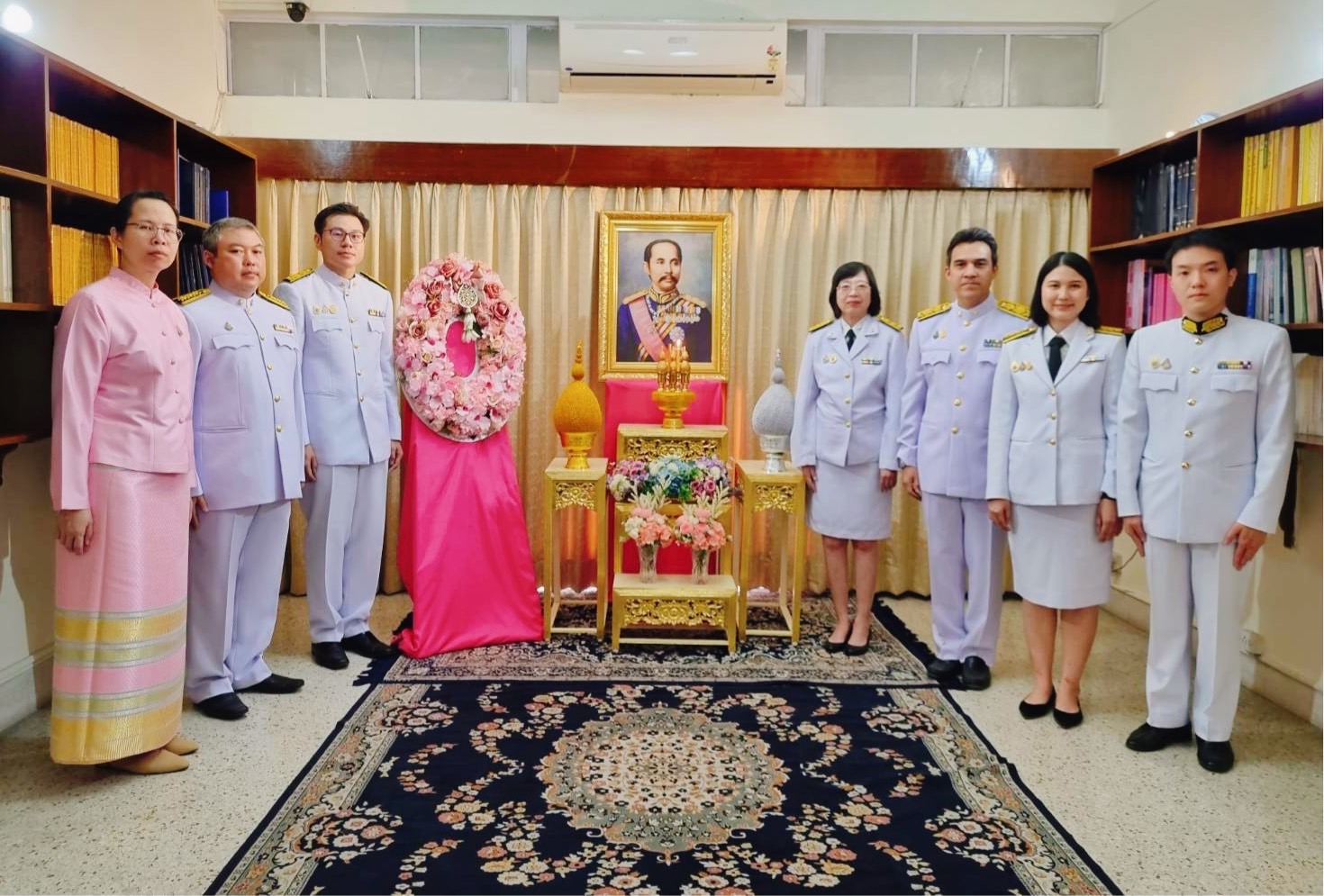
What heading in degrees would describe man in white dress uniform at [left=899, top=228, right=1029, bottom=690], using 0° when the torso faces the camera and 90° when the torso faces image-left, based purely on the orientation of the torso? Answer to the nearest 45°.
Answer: approximately 0°

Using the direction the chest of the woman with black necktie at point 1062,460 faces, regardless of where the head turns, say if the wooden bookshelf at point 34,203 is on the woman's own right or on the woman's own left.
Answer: on the woman's own right
